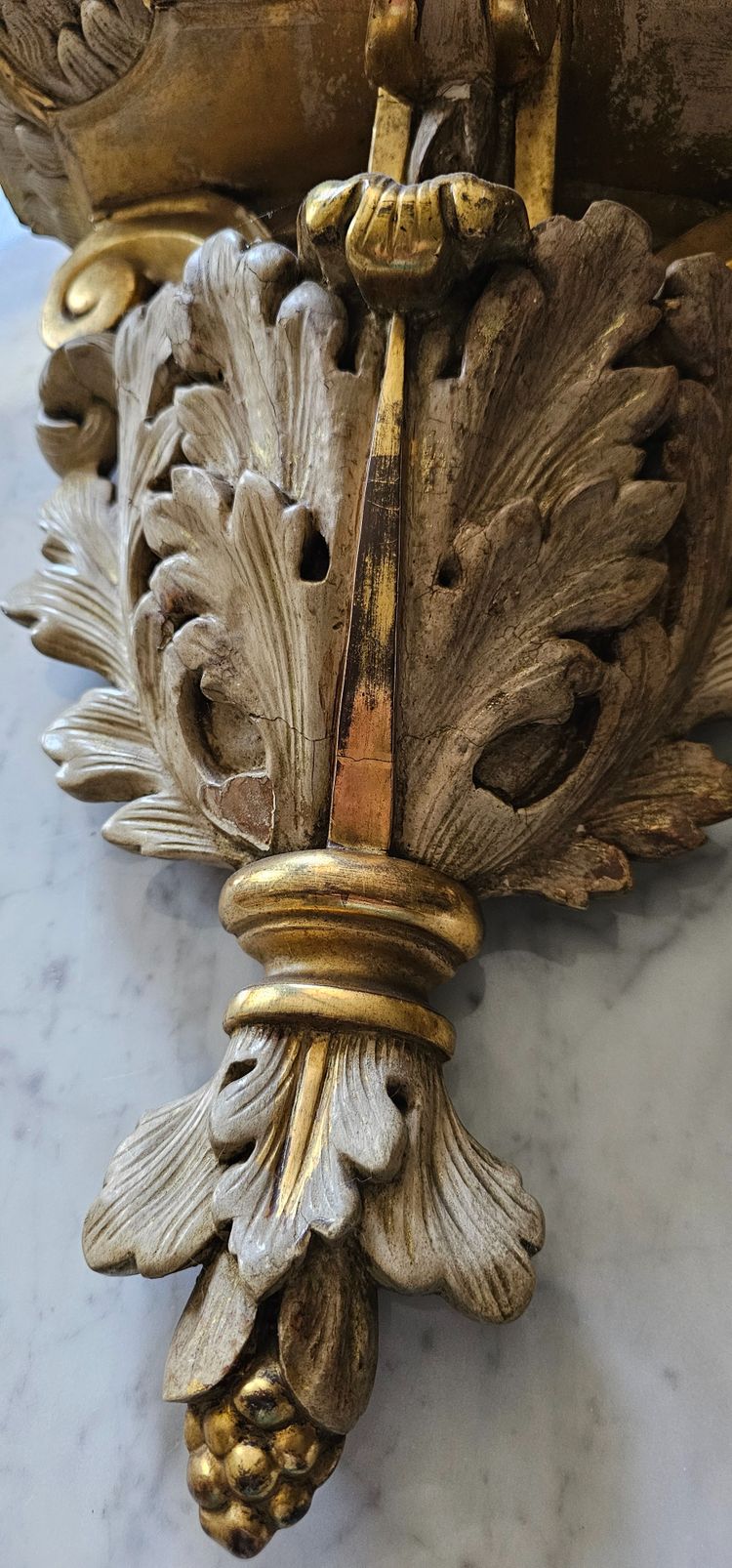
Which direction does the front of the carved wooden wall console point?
toward the camera
